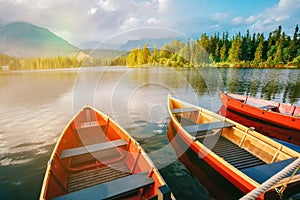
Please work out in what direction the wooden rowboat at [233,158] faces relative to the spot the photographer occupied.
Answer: facing away from the viewer and to the left of the viewer

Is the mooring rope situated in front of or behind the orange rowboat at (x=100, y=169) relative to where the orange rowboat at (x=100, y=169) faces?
behind

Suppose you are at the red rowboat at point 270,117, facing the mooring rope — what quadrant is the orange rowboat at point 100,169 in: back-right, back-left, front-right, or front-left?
front-right

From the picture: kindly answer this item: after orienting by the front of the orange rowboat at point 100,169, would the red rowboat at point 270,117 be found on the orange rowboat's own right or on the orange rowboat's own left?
on the orange rowboat's own right

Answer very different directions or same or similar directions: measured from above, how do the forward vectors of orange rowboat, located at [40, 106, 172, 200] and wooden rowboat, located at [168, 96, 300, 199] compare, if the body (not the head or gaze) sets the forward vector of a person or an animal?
same or similar directions

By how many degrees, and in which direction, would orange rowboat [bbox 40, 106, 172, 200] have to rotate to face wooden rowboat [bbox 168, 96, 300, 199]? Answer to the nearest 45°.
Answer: approximately 90° to its right

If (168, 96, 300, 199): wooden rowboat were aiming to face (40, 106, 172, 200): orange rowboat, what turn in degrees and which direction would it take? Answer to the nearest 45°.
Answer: approximately 90° to its left

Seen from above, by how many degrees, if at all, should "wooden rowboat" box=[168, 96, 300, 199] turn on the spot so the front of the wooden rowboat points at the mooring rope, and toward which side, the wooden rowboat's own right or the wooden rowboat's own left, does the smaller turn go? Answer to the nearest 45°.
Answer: approximately 135° to the wooden rowboat's own left

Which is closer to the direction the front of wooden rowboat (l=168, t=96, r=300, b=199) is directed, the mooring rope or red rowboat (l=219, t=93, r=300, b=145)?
the red rowboat

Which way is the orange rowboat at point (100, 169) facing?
away from the camera
